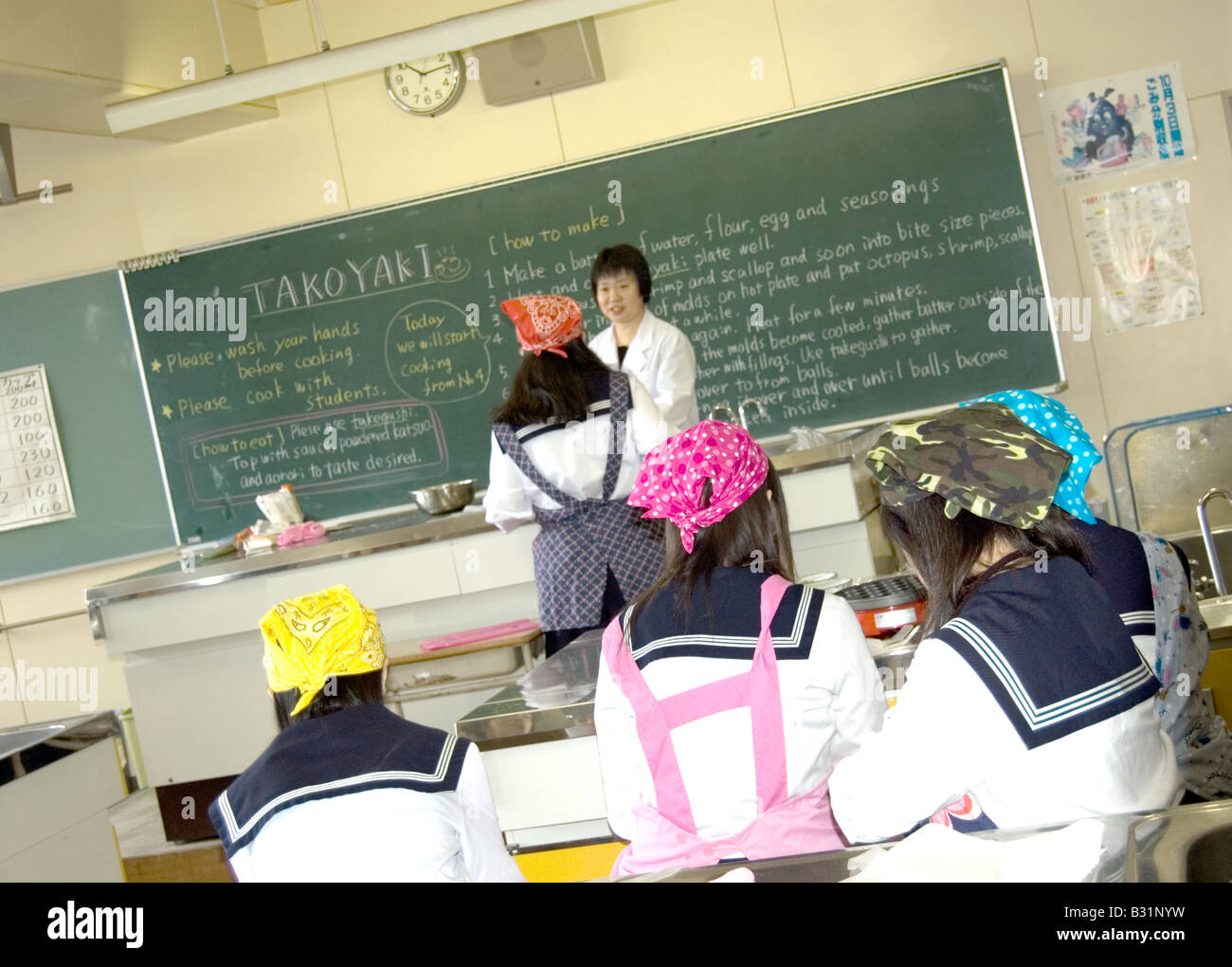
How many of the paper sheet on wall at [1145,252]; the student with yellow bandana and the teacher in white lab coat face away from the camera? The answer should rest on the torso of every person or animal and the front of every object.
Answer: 1

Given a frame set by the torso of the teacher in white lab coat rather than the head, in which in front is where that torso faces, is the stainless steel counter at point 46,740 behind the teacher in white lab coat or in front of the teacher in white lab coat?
in front

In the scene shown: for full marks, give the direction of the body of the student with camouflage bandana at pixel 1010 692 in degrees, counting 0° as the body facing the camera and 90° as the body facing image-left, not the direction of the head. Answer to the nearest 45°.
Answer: approximately 135°

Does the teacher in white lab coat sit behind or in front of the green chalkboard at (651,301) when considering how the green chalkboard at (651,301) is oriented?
in front

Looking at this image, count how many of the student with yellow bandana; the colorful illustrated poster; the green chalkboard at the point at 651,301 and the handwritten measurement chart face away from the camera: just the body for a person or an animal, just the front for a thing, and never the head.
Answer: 1

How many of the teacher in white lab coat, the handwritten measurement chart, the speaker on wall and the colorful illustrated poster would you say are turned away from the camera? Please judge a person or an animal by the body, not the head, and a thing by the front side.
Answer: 0

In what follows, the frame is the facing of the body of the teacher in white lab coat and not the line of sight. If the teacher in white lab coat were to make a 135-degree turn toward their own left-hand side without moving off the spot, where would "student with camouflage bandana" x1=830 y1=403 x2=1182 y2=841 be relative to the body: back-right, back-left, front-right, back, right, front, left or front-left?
right

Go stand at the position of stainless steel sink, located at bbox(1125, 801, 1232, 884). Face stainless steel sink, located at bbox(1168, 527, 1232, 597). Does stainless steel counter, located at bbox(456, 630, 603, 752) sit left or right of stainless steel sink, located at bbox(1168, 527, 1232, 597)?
left

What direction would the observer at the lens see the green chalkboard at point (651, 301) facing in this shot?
facing the viewer

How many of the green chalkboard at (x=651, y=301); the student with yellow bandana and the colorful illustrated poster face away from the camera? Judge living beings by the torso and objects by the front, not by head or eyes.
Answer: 1

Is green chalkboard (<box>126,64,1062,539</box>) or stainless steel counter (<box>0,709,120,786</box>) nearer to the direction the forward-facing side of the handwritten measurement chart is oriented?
the stainless steel counter

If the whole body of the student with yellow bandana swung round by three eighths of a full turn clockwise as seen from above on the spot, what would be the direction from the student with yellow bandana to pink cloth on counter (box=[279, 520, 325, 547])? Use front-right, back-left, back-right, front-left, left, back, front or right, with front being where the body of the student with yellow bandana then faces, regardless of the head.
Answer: back-left

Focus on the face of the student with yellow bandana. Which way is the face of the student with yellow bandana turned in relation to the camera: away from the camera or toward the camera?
away from the camera

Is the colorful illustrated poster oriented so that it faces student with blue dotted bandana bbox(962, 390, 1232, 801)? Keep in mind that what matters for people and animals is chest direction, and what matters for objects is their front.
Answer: yes

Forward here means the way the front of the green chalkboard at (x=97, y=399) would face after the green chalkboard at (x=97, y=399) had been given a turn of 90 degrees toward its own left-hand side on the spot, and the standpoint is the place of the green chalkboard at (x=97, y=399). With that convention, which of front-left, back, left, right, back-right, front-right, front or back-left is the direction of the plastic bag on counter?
front-right

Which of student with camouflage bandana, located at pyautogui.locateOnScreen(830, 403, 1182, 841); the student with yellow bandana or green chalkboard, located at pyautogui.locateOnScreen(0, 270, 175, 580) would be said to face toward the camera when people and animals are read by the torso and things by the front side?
the green chalkboard
